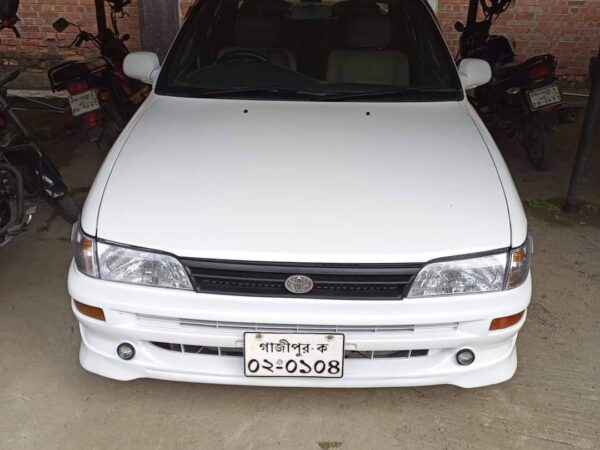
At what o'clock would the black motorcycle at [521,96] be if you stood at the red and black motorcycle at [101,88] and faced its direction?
the black motorcycle at [521,96] is roughly at 2 o'clock from the red and black motorcycle at [101,88].

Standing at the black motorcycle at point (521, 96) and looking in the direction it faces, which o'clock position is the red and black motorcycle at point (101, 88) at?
the red and black motorcycle at point (101, 88) is roughly at 10 o'clock from the black motorcycle at point (521, 96).

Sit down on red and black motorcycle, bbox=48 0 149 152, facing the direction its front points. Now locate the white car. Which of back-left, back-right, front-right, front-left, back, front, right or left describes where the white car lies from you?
back-right

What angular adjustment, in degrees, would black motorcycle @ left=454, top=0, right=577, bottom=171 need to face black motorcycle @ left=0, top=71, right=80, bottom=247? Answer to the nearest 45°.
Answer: approximately 90° to its left

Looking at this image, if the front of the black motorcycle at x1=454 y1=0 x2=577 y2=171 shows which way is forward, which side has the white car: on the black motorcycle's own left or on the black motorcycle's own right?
on the black motorcycle's own left

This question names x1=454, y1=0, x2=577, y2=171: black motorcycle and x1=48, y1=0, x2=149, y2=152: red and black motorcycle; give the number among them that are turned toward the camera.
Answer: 0

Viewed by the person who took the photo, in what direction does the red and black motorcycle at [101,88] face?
facing away from the viewer and to the right of the viewer

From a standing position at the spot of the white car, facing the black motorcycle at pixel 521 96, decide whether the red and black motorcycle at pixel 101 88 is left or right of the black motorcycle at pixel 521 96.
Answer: left

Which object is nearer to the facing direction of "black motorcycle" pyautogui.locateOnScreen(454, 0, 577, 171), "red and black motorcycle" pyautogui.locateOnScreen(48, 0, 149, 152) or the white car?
the red and black motorcycle

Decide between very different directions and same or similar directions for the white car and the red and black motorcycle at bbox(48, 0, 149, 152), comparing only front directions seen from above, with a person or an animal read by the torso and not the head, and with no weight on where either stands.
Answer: very different directions
